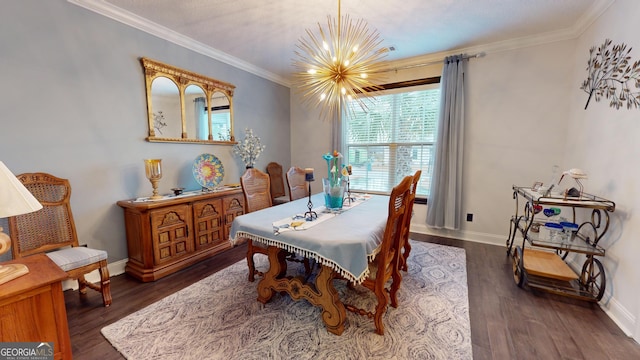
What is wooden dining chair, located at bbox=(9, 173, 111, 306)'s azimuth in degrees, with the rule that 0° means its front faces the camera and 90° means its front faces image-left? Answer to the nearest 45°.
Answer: approximately 315°

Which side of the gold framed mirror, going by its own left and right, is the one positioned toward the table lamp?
right

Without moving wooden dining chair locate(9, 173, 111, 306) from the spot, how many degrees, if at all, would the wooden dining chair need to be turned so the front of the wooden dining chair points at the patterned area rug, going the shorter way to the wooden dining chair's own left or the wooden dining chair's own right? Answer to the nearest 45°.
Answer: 0° — it already faces it

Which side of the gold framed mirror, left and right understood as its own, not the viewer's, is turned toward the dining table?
front

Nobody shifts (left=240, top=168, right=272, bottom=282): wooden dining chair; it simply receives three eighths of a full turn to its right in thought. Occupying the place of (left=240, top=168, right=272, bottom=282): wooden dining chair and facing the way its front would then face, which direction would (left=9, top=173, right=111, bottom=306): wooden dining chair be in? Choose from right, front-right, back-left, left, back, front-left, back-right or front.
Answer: front

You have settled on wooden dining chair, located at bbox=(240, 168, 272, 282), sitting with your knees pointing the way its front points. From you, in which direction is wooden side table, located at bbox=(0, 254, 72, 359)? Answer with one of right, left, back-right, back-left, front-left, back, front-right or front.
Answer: right

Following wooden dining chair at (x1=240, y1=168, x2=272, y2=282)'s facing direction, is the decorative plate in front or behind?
behind

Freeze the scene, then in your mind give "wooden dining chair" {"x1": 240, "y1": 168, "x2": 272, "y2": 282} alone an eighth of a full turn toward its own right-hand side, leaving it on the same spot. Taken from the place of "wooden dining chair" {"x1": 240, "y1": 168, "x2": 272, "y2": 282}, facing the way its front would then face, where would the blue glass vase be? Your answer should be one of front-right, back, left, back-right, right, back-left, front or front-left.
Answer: front-left

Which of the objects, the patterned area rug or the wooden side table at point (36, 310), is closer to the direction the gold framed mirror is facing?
the patterned area rug

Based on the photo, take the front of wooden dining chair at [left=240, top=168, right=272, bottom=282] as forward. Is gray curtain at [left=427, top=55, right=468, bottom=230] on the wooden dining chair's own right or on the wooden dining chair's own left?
on the wooden dining chair's own left

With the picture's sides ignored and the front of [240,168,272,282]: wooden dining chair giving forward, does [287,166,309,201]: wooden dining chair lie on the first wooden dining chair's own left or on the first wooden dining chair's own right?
on the first wooden dining chair's own left

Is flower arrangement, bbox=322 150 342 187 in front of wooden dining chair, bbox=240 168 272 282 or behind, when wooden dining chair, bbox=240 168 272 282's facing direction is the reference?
in front

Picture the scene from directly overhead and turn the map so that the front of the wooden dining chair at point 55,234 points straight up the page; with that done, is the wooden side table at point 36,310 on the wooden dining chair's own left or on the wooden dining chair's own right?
on the wooden dining chair's own right

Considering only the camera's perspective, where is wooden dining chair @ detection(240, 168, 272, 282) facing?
facing the viewer and to the right of the viewer
